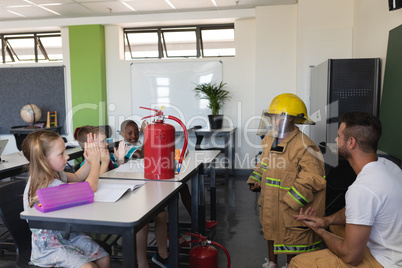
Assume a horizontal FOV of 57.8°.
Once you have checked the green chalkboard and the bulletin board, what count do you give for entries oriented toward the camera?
1

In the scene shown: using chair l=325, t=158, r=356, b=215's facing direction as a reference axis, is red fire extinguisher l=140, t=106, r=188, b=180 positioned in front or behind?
in front

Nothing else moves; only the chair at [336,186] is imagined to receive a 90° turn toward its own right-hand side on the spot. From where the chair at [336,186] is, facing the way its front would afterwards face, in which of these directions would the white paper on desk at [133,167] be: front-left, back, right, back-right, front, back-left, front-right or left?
left

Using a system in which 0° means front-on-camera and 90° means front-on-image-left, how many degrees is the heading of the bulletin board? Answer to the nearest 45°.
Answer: approximately 0°

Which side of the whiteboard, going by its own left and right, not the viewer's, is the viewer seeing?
front

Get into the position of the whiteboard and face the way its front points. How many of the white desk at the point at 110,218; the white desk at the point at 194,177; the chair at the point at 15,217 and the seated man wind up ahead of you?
4

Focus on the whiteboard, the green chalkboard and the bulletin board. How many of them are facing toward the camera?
2

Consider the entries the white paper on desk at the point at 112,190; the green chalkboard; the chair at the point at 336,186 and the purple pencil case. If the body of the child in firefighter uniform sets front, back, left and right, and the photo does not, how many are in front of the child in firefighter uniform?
2

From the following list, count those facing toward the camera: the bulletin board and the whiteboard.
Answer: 2

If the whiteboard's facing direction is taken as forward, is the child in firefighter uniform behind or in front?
in front

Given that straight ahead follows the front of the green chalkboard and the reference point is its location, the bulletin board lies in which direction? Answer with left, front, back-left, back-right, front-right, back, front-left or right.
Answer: front
